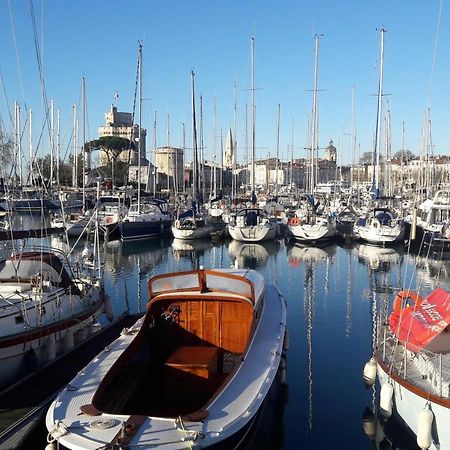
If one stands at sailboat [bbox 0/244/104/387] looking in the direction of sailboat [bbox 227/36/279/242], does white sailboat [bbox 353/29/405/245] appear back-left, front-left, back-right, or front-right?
front-right

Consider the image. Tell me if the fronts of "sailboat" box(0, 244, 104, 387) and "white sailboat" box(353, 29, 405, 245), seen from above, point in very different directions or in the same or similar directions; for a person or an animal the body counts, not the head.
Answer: very different directions

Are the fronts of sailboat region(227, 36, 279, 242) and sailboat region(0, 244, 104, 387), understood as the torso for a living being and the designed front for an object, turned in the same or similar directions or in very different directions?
very different directions

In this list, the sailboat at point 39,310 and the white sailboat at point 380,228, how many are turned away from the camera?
1
